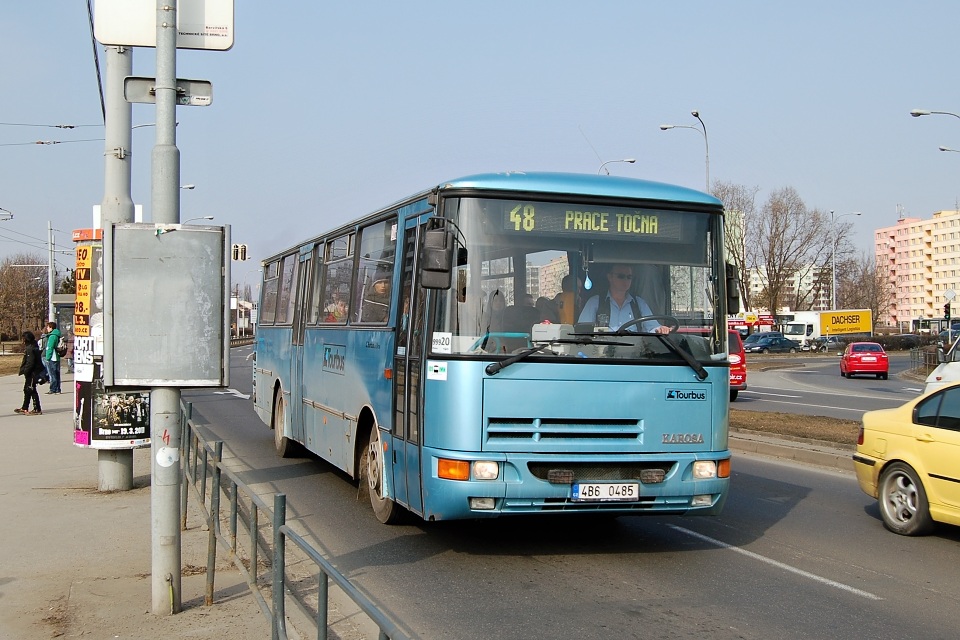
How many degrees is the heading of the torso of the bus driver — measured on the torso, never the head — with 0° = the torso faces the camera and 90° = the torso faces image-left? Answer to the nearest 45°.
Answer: approximately 315°

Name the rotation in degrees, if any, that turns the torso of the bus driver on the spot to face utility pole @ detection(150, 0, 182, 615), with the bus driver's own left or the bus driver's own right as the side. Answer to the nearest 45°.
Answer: approximately 90° to the bus driver's own right

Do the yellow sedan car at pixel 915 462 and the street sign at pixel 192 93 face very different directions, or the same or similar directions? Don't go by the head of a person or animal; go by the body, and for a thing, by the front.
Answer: very different directions
